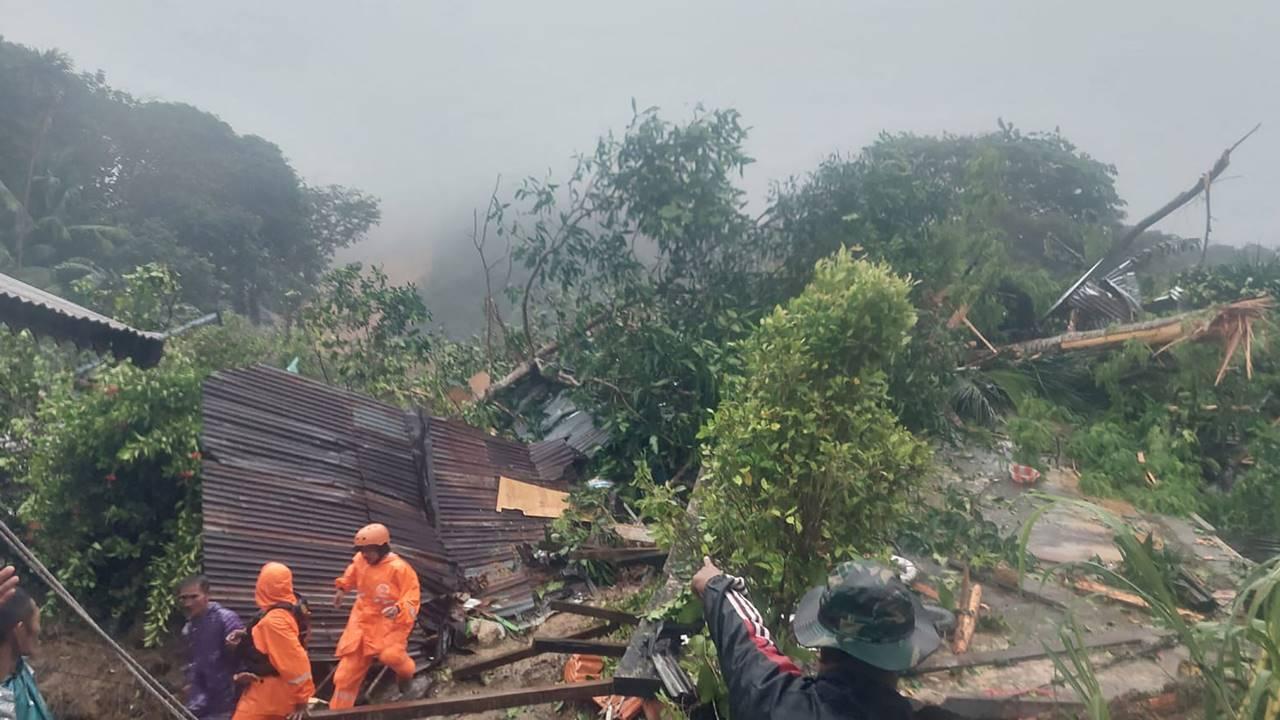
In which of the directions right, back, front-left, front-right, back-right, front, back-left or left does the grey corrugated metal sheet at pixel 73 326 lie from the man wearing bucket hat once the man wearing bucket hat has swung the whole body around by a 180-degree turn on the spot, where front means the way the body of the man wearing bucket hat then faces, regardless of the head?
back-right

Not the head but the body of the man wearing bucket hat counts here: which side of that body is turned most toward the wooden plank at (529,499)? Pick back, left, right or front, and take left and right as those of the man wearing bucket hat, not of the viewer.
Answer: front

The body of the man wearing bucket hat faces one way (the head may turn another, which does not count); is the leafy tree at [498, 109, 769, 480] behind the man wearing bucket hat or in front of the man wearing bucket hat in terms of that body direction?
in front

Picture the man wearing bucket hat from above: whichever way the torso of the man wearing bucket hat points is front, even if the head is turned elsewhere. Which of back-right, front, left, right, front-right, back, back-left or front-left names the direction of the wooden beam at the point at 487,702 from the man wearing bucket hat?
front-left

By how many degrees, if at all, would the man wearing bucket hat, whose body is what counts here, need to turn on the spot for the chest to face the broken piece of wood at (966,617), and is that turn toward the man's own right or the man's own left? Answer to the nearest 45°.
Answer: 0° — they already face it

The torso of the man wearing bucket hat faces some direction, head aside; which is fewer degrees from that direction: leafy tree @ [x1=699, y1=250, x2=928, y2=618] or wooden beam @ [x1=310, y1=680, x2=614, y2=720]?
the leafy tree

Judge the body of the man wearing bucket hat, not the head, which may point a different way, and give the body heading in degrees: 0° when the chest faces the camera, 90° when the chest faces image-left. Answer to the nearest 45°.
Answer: approximately 180°

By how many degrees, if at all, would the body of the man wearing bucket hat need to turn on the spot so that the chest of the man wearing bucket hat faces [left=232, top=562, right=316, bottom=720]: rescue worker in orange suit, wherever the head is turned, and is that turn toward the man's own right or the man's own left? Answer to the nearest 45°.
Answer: approximately 45° to the man's own left

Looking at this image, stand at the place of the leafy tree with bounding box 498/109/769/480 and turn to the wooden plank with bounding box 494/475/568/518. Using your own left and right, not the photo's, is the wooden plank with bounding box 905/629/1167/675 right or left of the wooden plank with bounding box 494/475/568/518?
left

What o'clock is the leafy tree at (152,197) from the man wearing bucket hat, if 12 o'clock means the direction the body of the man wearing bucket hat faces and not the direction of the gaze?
The leafy tree is roughly at 11 o'clock from the man wearing bucket hat.

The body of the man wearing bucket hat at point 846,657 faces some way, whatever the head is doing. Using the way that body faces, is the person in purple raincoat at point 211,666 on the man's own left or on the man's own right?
on the man's own left
